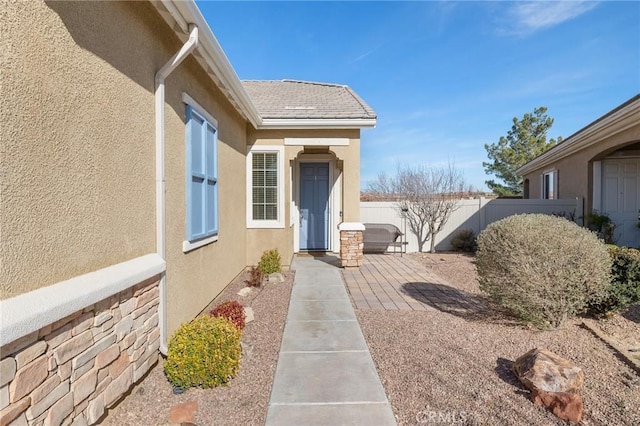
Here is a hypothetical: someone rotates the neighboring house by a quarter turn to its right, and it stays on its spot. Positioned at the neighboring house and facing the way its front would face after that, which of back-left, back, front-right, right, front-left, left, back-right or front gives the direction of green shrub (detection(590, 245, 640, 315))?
back-left

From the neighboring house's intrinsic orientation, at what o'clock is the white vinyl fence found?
The white vinyl fence is roughly at 1 o'clock from the neighboring house.

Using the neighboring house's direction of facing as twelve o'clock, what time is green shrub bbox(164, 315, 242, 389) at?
The green shrub is roughly at 11 o'clock from the neighboring house.

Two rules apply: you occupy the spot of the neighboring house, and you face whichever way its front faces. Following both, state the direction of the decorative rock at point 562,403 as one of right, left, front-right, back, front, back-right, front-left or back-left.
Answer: front-left

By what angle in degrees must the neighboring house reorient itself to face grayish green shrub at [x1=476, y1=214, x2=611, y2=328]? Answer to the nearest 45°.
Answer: approximately 45° to its left

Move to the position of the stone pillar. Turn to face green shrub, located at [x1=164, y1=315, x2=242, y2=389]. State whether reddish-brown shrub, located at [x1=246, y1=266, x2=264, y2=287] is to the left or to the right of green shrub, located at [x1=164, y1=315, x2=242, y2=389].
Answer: right

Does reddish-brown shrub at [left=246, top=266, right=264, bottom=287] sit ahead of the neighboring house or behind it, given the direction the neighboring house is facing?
ahead

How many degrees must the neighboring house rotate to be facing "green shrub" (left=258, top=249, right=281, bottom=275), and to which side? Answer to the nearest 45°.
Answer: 0° — it already faces it

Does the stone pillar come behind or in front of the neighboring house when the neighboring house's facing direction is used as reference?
in front

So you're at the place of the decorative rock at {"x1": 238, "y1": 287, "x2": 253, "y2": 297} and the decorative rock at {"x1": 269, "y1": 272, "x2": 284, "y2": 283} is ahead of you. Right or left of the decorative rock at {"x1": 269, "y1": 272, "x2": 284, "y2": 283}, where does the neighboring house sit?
right

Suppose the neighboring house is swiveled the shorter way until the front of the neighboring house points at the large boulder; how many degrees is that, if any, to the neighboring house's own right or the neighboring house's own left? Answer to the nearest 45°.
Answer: approximately 45° to the neighboring house's own left

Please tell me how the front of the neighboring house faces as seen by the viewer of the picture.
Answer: facing the viewer and to the left of the viewer

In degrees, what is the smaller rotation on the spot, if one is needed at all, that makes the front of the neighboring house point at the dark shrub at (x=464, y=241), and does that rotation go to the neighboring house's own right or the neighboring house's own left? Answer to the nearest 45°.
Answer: approximately 45° to the neighboring house's own right

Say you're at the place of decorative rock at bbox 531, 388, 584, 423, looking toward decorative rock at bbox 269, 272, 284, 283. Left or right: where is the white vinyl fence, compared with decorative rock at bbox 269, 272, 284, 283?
right
